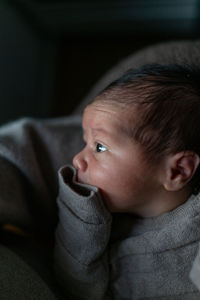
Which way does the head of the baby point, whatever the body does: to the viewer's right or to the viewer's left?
to the viewer's left

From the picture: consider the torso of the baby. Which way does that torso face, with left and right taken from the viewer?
facing to the left of the viewer
